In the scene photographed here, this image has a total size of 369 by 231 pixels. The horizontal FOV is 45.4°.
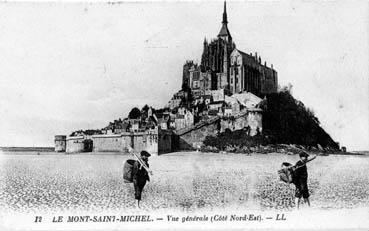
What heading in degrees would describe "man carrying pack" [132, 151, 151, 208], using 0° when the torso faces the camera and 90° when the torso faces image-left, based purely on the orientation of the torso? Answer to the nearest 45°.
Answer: approximately 270°

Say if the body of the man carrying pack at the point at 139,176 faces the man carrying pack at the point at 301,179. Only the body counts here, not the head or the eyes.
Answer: yes
